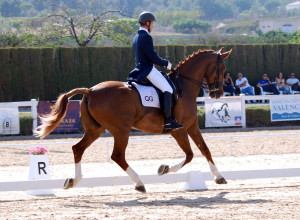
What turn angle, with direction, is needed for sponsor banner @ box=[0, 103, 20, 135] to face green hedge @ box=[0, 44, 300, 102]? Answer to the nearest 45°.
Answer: approximately 180°

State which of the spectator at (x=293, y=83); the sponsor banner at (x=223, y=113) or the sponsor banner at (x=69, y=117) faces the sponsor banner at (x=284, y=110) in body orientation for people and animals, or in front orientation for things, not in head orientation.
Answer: the spectator

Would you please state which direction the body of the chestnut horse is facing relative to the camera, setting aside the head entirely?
to the viewer's right

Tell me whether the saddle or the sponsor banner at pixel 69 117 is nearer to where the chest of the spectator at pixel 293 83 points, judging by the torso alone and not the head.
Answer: the saddle

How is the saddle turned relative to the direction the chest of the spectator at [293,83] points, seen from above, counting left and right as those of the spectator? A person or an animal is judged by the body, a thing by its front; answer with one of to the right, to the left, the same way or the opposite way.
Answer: to the left

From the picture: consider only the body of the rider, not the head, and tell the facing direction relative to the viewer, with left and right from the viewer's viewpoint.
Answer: facing to the right of the viewer

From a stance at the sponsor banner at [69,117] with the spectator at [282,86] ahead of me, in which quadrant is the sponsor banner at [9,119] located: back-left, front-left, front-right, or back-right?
back-left

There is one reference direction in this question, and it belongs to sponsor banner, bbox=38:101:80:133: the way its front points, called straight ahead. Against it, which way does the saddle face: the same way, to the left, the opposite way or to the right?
to the left

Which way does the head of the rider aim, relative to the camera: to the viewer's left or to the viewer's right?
to the viewer's right

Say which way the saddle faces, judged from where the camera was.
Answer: facing to the right of the viewer

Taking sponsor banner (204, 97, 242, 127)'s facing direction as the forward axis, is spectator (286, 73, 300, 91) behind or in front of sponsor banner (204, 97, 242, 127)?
behind
